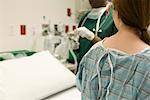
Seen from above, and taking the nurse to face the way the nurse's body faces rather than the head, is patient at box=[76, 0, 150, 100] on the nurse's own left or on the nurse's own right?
on the nurse's own left

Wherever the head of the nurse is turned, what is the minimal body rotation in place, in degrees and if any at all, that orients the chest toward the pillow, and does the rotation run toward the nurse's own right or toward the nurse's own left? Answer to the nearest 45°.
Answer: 0° — they already face it

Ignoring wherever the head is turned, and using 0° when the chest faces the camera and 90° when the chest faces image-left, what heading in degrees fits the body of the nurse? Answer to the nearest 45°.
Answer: approximately 45°
